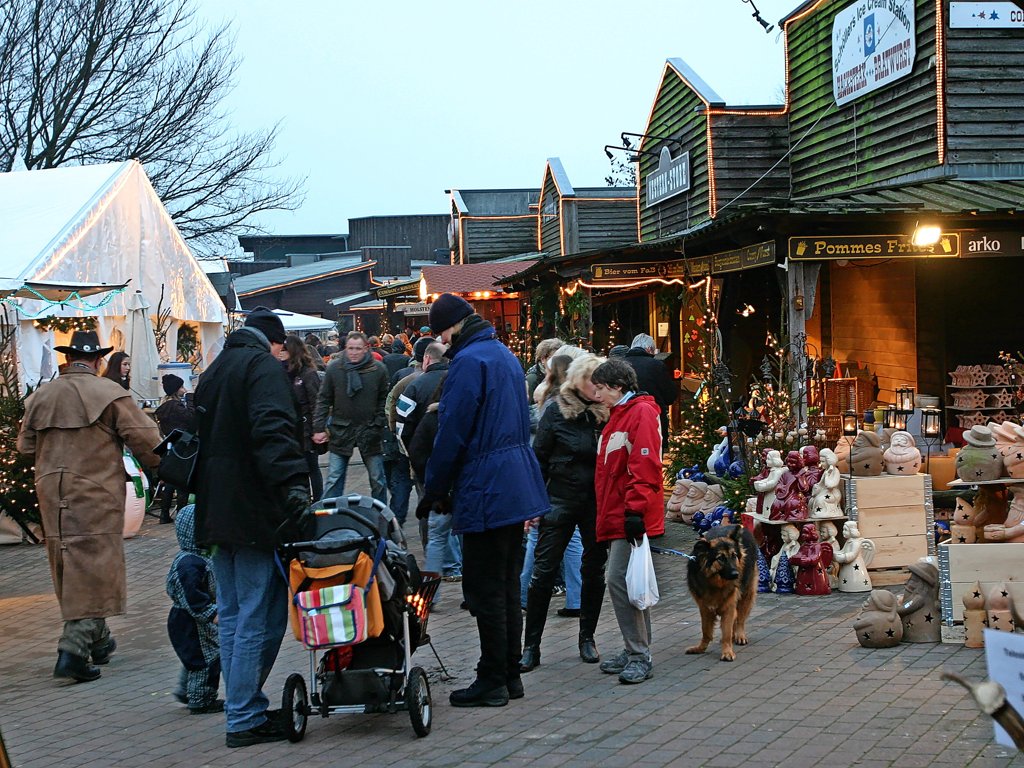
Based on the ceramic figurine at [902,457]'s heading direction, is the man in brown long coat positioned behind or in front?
in front

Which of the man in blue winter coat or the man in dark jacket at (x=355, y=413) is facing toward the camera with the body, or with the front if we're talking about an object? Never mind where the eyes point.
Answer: the man in dark jacket

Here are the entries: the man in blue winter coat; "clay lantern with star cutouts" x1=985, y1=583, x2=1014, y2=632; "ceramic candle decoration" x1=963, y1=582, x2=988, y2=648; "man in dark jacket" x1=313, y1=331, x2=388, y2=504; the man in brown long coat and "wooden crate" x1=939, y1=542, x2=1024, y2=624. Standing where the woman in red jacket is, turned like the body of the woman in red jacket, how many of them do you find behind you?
3

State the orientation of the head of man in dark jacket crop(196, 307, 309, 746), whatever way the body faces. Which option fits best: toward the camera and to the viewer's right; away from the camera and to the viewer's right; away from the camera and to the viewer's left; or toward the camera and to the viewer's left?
away from the camera and to the viewer's right

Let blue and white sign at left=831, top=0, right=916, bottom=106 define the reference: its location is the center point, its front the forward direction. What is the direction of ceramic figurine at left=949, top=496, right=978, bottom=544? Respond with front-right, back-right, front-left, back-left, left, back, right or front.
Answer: front-left

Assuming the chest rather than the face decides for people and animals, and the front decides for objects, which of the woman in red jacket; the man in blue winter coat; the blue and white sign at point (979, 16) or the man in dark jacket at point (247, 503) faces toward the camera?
the blue and white sign

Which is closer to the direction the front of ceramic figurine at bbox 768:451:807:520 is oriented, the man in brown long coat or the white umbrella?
the man in brown long coat

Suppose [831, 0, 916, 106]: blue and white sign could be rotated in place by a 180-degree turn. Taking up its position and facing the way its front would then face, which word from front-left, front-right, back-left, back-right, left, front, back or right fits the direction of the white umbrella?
back-left

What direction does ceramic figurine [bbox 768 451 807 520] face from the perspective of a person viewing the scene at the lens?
facing the viewer and to the left of the viewer

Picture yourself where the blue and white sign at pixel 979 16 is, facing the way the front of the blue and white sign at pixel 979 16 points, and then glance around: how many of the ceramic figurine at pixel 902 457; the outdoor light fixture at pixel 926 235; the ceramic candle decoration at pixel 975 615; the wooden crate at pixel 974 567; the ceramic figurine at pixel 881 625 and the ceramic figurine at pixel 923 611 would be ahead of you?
6

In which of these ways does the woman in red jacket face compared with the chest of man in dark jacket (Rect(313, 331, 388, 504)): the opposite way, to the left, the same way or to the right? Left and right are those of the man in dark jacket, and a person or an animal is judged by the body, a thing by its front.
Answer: to the right

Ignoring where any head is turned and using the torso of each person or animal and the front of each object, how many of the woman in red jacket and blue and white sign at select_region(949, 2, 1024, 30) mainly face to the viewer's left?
1

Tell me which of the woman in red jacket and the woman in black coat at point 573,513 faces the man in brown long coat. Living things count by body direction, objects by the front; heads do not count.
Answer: the woman in red jacket

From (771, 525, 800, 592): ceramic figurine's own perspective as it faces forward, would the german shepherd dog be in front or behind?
in front

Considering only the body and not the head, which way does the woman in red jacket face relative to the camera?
to the viewer's left
